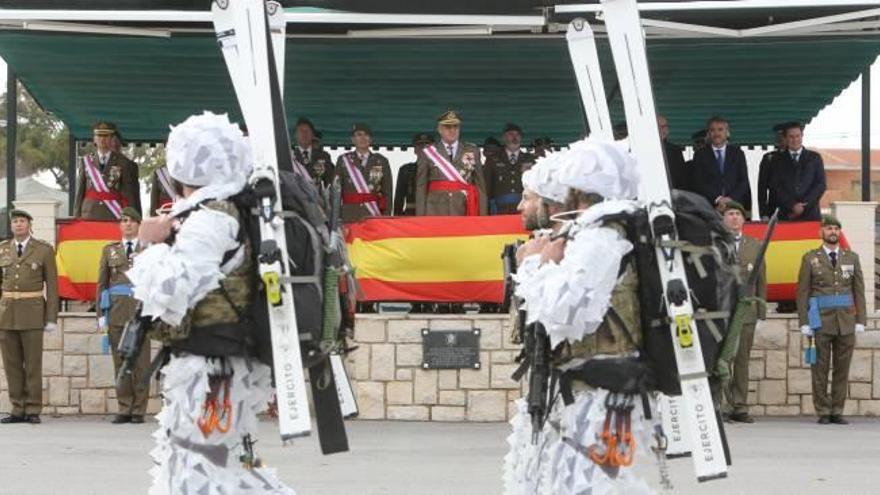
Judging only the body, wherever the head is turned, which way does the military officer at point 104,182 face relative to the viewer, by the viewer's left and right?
facing the viewer

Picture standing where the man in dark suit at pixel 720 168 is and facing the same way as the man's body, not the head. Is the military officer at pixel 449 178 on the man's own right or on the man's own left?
on the man's own right

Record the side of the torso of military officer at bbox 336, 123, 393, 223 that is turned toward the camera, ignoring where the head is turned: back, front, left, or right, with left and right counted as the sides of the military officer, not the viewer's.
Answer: front

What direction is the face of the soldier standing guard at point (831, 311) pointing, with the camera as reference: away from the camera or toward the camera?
toward the camera

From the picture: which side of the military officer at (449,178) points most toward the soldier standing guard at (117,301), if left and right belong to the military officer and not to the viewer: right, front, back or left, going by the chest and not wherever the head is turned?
right

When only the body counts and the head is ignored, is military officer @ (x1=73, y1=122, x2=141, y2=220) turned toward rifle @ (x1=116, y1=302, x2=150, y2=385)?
yes

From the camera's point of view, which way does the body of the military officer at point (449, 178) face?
toward the camera

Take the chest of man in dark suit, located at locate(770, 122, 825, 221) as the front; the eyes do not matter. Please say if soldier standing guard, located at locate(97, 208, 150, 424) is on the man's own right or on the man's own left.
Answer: on the man's own right

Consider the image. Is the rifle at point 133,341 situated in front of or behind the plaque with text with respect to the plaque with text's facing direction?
in front

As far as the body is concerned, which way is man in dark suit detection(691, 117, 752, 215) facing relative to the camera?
toward the camera

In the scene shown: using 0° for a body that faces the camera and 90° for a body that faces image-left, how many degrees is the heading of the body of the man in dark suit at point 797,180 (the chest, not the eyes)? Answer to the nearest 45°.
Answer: approximately 0°

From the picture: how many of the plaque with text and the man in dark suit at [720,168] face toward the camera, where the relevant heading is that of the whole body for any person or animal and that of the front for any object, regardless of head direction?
2

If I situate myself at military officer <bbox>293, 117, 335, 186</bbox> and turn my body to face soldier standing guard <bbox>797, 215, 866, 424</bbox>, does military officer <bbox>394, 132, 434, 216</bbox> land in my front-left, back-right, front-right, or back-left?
front-left
